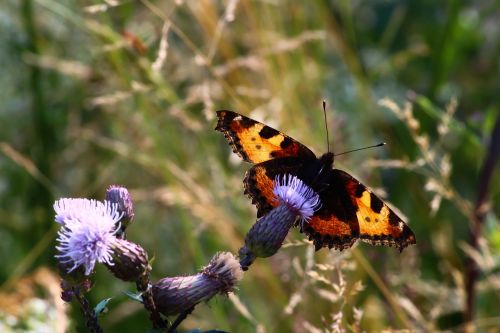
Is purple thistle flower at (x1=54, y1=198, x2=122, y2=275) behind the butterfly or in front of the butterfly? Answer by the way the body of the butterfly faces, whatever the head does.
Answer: behind

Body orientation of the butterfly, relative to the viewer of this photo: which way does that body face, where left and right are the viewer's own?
facing away from the viewer and to the right of the viewer
